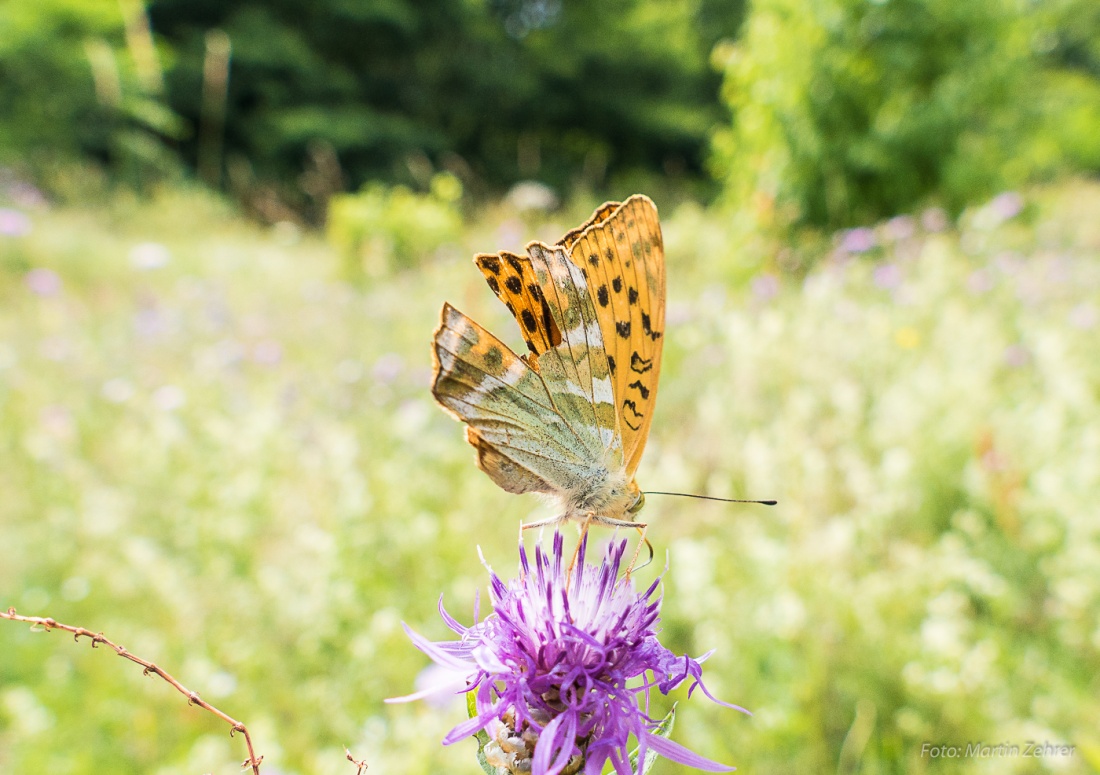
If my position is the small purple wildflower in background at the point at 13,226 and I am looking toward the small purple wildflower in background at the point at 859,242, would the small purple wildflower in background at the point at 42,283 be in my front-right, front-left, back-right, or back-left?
front-right

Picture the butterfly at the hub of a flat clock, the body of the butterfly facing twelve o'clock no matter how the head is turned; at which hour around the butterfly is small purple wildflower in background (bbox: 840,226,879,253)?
The small purple wildflower in background is roughly at 10 o'clock from the butterfly.

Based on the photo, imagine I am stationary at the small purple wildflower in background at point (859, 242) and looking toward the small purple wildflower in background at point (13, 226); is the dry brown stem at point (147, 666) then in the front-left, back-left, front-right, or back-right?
front-left

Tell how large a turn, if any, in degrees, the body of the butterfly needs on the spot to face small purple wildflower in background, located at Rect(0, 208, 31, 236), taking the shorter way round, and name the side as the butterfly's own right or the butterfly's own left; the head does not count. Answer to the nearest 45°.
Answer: approximately 135° to the butterfly's own left

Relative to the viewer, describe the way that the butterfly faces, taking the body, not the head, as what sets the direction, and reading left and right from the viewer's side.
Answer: facing to the right of the viewer

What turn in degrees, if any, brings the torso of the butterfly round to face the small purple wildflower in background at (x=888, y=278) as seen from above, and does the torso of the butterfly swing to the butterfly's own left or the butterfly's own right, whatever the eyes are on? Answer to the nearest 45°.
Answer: approximately 45° to the butterfly's own left

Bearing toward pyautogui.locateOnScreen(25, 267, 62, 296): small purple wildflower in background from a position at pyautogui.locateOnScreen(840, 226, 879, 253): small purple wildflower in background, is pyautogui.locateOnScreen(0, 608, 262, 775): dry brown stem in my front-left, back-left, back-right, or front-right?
front-left

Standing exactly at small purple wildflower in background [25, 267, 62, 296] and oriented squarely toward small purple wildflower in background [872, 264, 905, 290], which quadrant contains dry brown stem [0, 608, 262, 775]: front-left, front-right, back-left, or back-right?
front-right
